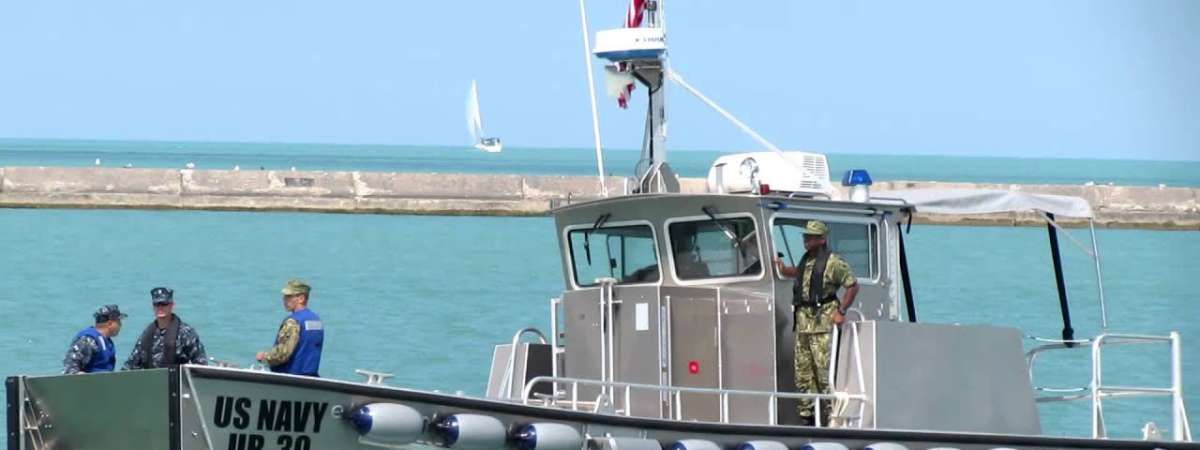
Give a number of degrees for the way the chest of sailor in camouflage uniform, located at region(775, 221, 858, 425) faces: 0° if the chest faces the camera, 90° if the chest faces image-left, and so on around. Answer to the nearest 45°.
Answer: approximately 45°

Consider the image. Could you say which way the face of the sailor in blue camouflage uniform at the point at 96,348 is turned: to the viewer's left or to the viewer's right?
to the viewer's right

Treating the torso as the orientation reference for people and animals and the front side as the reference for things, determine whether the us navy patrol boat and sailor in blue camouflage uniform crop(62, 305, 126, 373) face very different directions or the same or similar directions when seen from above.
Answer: very different directions

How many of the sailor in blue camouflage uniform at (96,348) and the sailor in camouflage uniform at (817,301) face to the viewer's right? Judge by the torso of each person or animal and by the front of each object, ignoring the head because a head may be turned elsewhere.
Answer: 1

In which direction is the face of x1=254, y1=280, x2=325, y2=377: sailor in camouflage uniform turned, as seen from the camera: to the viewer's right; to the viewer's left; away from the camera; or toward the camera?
to the viewer's left

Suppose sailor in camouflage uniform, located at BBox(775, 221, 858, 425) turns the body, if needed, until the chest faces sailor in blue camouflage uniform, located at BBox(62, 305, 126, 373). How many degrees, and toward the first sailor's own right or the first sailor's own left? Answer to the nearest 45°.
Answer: approximately 45° to the first sailor's own right

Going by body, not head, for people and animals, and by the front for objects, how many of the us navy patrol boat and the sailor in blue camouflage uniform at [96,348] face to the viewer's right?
1

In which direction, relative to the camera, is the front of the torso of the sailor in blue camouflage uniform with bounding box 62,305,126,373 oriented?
to the viewer's right
